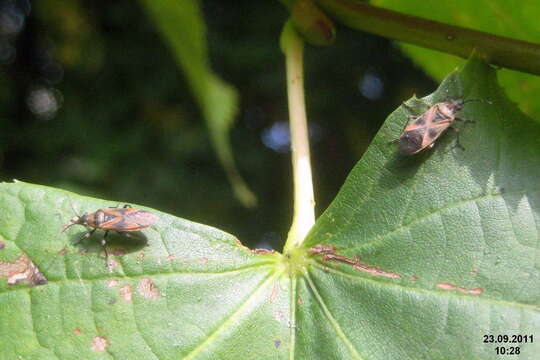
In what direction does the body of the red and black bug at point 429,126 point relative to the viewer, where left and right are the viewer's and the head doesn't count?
facing away from the viewer and to the right of the viewer

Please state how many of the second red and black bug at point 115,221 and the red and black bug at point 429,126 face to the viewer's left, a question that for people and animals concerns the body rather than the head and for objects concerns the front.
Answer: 1

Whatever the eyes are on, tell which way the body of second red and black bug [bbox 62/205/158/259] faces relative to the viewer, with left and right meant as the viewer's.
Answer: facing to the left of the viewer

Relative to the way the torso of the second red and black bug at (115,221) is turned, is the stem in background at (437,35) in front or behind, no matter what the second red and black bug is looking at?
behind

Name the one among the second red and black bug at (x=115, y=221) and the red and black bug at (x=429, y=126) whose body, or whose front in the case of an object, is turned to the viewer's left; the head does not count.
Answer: the second red and black bug
